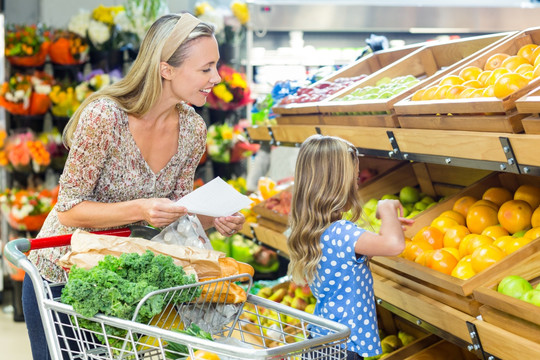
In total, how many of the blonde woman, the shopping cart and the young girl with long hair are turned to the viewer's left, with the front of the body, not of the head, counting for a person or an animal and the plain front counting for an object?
0

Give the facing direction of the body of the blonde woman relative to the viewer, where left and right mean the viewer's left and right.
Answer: facing the viewer and to the right of the viewer

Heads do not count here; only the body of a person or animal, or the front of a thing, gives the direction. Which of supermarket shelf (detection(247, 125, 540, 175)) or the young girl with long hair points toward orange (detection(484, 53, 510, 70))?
the young girl with long hair

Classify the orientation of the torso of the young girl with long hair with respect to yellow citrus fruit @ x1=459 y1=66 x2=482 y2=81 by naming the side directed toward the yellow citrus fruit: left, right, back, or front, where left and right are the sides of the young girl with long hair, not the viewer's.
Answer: front

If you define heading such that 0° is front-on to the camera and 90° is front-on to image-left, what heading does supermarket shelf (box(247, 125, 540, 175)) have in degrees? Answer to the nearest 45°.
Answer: approximately 45°

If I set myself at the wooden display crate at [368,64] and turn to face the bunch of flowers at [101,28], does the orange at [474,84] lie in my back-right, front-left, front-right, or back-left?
back-left

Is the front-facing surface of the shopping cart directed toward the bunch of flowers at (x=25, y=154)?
no

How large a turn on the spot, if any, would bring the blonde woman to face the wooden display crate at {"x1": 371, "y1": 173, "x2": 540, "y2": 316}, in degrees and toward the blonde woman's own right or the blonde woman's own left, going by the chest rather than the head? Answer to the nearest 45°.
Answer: approximately 45° to the blonde woman's own left

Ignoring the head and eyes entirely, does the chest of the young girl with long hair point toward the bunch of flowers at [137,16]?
no

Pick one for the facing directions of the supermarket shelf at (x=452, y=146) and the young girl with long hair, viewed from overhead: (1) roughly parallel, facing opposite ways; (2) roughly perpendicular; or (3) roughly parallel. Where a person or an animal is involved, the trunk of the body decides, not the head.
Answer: roughly parallel, facing opposite ways

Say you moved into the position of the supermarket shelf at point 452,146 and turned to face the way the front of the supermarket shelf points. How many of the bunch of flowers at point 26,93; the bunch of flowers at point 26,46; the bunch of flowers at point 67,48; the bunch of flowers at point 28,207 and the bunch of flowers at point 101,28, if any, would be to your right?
5

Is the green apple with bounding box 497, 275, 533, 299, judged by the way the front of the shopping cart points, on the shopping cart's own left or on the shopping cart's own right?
on the shopping cart's own left

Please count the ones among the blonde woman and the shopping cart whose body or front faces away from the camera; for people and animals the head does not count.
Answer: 0

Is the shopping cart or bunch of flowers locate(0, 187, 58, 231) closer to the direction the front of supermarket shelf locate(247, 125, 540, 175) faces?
the shopping cart

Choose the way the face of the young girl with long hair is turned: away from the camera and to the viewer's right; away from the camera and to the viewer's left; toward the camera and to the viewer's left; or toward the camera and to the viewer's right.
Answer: away from the camera and to the viewer's right
